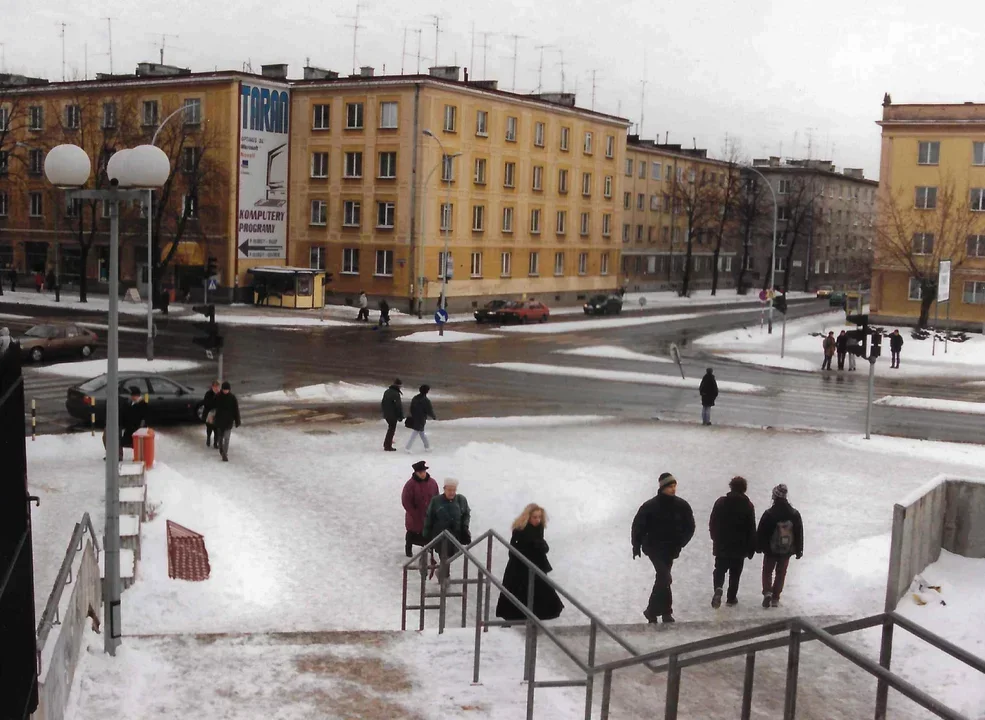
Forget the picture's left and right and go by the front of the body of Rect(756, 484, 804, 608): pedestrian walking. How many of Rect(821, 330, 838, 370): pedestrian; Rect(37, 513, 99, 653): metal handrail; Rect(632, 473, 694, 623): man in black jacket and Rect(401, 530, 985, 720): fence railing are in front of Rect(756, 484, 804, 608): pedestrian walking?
1

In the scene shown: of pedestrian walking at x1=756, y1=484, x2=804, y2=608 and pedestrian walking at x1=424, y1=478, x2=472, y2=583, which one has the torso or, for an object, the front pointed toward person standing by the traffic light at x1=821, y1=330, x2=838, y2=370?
pedestrian walking at x1=756, y1=484, x2=804, y2=608

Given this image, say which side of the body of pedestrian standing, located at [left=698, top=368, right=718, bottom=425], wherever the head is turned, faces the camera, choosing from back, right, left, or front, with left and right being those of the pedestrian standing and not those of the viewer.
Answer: back

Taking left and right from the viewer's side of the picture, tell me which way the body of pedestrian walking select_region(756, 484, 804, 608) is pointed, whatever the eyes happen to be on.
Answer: facing away from the viewer

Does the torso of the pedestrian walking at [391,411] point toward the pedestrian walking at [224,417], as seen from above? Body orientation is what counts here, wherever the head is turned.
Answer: no

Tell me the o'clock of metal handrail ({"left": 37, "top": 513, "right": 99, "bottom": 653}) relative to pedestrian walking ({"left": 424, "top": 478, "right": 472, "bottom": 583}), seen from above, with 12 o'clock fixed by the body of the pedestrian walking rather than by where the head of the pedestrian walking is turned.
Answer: The metal handrail is roughly at 1 o'clock from the pedestrian walking.

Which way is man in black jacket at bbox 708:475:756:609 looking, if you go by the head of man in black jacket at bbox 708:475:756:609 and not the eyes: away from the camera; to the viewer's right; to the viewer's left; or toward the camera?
away from the camera

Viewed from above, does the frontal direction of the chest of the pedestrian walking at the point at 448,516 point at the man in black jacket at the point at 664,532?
no

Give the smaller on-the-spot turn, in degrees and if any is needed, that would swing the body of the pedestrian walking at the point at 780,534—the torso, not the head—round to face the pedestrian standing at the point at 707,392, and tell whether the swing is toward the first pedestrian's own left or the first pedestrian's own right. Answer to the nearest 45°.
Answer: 0° — they already face them

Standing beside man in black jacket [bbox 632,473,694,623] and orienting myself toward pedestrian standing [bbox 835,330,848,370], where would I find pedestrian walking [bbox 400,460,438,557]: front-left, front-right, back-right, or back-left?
front-left

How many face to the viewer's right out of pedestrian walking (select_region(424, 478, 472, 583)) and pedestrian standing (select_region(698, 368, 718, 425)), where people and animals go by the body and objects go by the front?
0

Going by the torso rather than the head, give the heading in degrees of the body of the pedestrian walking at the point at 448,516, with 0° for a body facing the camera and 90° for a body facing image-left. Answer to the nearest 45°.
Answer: approximately 0°

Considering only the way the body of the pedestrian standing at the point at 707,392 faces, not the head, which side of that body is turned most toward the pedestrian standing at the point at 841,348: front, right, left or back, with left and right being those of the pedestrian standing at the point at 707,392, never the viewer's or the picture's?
front

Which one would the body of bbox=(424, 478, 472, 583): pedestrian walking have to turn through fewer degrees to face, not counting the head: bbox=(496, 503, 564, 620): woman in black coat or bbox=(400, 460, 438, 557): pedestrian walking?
the woman in black coat

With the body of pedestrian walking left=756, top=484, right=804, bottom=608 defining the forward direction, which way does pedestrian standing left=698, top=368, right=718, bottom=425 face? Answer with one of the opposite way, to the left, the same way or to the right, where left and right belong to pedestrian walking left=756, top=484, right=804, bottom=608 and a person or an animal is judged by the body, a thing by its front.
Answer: the same way
